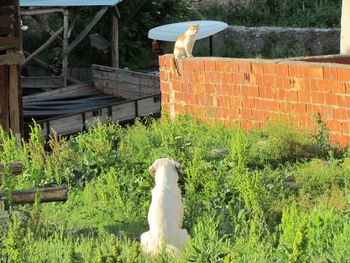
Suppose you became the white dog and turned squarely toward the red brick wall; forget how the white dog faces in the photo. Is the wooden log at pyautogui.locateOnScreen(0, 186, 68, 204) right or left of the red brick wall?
left

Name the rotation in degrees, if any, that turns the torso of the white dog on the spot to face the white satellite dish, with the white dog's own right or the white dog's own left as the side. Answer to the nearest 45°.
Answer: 0° — it already faces it

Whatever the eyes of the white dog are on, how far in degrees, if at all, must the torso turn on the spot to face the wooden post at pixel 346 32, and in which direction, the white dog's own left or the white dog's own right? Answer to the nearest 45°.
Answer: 0° — it already faces it

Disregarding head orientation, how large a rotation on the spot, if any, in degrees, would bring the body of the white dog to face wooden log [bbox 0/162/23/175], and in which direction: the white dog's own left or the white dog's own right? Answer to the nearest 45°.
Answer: approximately 45° to the white dog's own left

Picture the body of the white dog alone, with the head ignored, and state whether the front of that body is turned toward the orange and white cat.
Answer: yes

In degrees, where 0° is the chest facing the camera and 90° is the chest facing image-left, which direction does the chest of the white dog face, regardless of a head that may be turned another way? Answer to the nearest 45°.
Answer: approximately 180°
